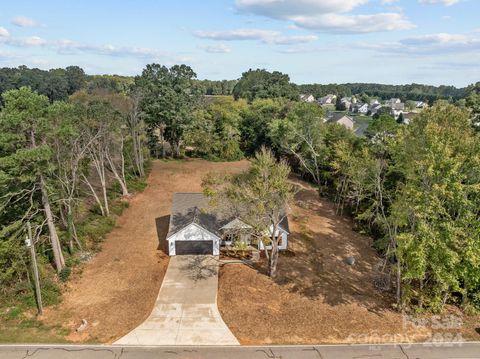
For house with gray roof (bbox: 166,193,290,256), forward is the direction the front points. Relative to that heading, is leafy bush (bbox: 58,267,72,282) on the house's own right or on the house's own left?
on the house's own right

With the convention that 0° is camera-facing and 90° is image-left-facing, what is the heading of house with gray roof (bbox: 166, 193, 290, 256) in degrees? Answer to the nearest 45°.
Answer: approximately 0°

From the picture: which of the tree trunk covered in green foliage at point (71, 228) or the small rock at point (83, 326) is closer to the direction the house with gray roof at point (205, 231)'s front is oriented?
the small rock

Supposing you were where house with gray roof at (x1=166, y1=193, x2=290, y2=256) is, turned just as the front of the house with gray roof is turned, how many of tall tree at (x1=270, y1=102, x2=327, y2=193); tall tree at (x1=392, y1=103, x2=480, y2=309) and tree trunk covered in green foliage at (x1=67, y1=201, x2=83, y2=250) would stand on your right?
1

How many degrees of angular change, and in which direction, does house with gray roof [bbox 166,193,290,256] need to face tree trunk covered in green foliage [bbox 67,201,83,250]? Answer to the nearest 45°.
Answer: approximately 90° to its right

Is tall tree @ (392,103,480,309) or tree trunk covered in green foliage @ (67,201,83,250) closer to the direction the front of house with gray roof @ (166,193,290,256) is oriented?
the tall tree

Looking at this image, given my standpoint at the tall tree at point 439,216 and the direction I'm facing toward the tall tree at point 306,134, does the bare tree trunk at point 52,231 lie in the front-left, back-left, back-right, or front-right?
front-left

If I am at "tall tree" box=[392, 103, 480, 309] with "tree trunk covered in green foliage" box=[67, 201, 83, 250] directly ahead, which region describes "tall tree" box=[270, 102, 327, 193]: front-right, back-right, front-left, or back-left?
front-right

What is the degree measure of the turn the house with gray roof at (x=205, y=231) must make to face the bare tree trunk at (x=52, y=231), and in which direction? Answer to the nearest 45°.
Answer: approximately 90° to its right

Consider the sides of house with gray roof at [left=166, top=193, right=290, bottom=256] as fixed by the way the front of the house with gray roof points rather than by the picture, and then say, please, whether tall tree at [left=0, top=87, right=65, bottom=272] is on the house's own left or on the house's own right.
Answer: on the house's own right

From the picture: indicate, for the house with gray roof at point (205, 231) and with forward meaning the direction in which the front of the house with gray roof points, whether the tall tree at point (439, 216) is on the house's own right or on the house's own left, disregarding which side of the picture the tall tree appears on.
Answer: on the house's own left

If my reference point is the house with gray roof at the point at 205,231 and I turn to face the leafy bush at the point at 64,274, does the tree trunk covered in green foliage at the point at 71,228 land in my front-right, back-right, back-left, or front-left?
front-right

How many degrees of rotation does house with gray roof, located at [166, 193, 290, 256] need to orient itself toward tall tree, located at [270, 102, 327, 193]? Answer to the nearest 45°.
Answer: approximately 135° to its left

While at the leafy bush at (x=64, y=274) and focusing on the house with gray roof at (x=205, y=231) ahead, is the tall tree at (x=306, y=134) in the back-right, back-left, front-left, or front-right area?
front-left
